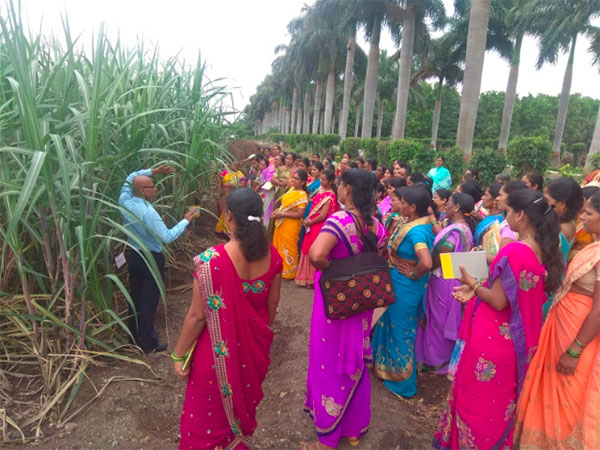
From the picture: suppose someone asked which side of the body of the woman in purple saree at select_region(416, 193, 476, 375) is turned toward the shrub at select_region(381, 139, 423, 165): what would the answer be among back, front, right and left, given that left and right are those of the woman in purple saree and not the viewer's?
right

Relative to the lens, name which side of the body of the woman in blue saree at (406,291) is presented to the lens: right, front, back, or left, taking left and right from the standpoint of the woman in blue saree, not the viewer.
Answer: left

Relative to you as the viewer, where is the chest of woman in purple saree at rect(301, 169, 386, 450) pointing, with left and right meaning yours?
facing away from the viewer and to the left of the viewer

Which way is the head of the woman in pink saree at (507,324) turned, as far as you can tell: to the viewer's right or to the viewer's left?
to the viewer's left

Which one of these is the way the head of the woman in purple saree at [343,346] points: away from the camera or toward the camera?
away from the camera

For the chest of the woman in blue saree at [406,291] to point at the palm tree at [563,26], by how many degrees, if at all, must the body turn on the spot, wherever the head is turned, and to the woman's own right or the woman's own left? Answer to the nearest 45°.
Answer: approximately 90° to the woman's own right

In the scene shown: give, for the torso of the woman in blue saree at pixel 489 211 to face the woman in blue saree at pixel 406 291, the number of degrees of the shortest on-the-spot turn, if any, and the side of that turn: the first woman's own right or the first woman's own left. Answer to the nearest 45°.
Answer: approximately 90° to the first woman's own left

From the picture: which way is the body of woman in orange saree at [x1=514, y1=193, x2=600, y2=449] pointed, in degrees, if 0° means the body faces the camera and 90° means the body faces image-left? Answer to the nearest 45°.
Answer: approximately 90°

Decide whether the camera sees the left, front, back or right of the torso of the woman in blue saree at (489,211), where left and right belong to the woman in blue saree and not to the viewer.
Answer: left

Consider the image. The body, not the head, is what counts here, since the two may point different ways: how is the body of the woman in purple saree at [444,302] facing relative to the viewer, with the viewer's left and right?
facing to the left of the viewer

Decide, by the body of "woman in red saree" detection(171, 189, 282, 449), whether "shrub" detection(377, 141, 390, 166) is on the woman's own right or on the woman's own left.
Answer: on the woman's own right
